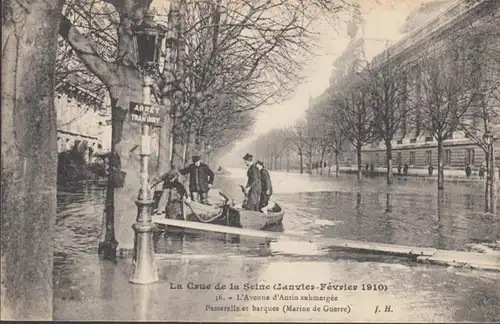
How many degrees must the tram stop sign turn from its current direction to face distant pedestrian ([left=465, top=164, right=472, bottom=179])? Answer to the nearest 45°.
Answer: approximately 135° to its left

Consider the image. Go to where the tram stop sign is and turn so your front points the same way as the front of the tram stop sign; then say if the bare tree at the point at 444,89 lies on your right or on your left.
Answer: on your left

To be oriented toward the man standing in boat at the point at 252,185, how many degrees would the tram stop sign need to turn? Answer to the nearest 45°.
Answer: approximately 135° to its left

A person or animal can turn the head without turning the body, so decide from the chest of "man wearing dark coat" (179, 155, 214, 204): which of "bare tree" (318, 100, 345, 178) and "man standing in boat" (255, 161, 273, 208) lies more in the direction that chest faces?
the man standing in boat

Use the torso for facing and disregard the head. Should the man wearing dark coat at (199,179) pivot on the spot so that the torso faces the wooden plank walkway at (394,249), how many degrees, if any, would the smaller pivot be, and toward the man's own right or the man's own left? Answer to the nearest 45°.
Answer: approximately 45° to the man's own left
